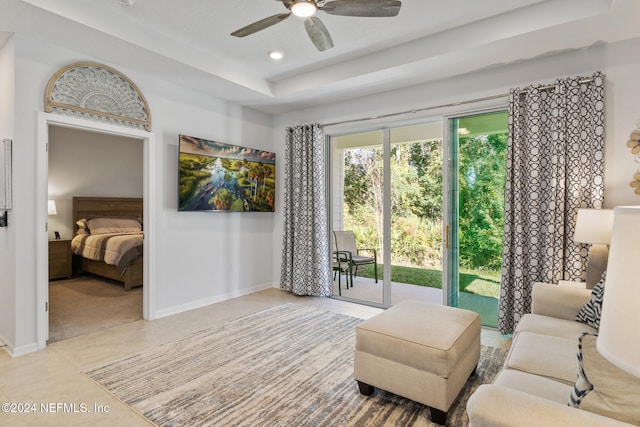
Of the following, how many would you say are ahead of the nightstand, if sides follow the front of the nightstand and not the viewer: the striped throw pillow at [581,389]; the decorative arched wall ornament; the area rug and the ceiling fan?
4

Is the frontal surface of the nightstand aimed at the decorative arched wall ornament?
yes

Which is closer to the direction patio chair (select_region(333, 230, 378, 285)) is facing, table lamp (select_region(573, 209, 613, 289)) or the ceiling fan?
the table lamp

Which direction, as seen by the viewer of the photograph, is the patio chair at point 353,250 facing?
facing the viewer and to the right of the viewer

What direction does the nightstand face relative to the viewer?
toward the camera

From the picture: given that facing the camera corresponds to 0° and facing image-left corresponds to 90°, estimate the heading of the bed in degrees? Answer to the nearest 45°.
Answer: approximately 315°

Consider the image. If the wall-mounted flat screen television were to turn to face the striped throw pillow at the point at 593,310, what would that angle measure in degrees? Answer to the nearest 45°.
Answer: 0° — it already faces it

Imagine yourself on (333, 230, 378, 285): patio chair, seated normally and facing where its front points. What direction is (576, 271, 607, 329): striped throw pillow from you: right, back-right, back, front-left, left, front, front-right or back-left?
front

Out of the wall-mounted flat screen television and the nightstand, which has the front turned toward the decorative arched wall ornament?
the nightstand

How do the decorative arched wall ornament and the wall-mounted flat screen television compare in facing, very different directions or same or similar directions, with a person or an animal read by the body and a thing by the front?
same or similar directions

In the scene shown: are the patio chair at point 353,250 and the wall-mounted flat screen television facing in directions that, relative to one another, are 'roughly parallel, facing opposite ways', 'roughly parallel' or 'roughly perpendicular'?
roughly parallel

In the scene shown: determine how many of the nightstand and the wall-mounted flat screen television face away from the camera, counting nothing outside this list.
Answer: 0

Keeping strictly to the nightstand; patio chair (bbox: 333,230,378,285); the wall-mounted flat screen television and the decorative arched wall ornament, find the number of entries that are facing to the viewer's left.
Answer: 0

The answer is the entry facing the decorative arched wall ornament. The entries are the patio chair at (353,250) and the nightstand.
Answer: the nightstand
